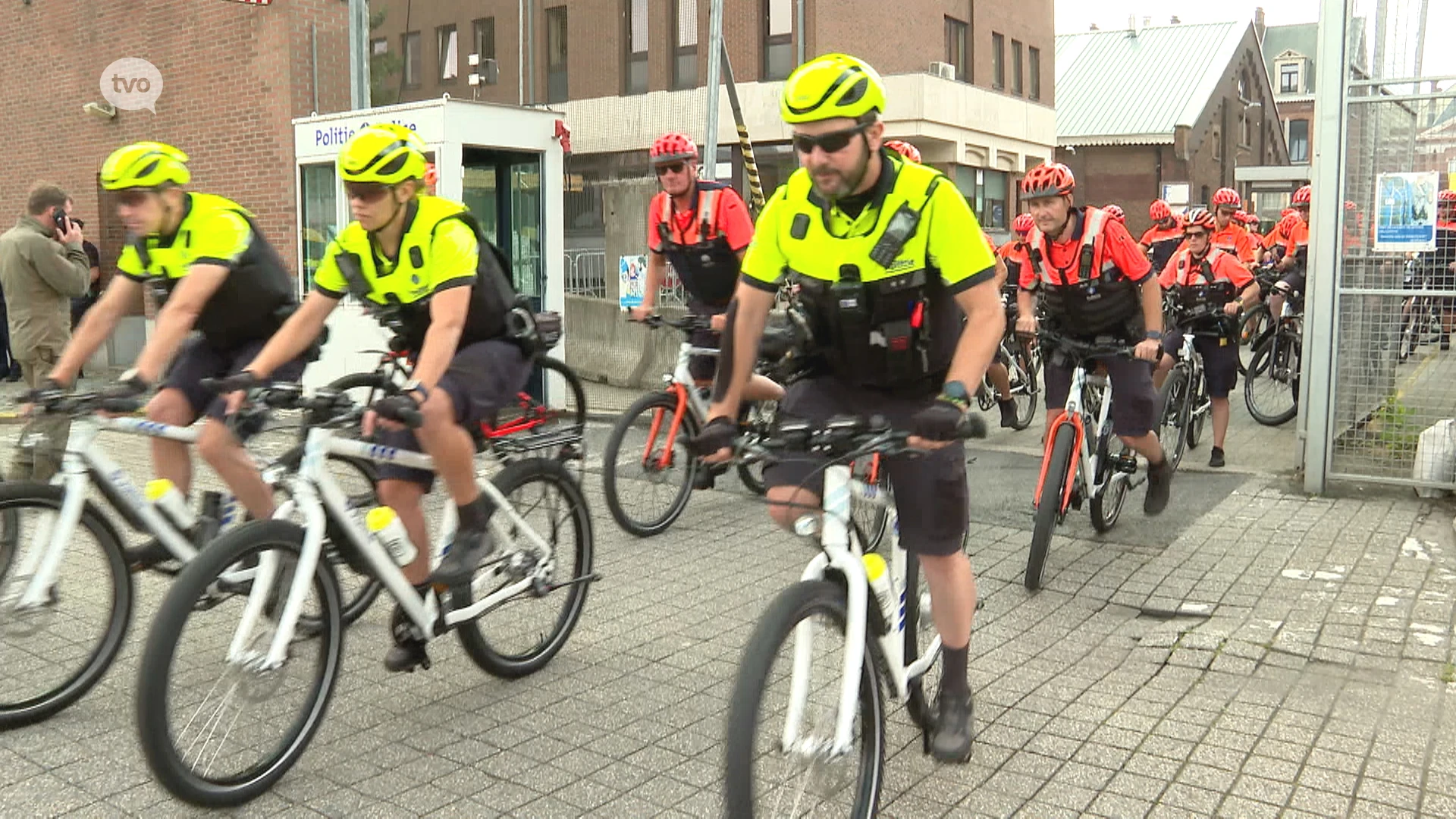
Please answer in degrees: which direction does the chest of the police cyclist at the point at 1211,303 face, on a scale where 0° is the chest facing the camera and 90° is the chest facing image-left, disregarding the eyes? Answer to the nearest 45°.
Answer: approximately 45°

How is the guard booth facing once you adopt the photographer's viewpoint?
facing the viewer and to the left of the viewer

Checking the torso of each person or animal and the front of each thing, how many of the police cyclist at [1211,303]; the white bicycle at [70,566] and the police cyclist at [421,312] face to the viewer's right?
0

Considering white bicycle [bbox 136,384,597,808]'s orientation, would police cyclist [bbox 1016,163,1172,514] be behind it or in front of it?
behind

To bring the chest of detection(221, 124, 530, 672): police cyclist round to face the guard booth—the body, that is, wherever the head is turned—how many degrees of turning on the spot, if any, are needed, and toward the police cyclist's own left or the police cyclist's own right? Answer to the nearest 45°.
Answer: approximately 135° to the police cyclist's own right

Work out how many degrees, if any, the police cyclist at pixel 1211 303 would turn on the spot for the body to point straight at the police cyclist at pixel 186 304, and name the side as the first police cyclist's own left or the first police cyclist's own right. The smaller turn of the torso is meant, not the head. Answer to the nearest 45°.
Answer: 0° — they already face them

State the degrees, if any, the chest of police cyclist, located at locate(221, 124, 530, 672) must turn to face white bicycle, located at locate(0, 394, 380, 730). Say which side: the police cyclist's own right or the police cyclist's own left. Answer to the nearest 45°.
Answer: approximately 45° to the police cyclist's own right

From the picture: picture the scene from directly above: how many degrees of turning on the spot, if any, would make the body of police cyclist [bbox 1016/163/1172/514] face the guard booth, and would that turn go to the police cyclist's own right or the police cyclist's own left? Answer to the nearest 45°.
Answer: approximately 90° to the police cyclist's own right

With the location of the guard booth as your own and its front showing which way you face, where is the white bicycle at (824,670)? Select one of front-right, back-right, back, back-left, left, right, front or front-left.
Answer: front-left

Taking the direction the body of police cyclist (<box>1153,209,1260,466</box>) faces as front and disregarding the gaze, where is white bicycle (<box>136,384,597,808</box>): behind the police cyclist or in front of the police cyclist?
in front

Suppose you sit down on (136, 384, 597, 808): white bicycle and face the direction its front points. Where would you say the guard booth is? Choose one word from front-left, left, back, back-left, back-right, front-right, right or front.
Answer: back-right

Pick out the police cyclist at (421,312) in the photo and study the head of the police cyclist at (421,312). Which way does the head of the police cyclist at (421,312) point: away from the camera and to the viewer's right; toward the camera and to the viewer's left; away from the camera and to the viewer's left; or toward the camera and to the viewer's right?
toward the camera and to the viewer's left
